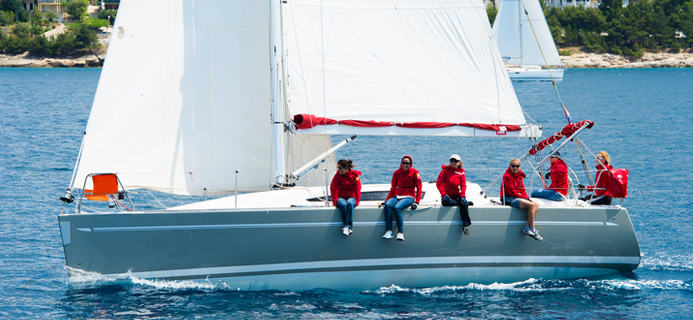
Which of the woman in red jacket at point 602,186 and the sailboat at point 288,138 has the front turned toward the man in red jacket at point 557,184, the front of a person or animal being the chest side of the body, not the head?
the woman in red jacket

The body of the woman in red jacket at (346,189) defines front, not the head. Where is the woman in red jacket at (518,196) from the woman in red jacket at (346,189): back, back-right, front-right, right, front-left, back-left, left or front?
left

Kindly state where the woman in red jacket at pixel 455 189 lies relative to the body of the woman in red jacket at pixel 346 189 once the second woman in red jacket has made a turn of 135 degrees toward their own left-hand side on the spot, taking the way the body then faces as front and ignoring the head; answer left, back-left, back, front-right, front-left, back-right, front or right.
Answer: front-right

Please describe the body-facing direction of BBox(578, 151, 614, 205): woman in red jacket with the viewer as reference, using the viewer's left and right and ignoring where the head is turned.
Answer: facing to the left of the viewer

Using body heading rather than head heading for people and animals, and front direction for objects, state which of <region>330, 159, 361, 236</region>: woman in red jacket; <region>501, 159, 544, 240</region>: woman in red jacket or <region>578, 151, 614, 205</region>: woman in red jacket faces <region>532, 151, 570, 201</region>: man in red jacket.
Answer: <region>578, 151, 614, 205</region>: woman in red jacket

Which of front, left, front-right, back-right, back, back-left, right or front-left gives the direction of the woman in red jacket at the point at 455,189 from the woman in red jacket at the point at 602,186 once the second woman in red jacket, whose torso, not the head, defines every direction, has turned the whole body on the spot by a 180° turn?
back-right

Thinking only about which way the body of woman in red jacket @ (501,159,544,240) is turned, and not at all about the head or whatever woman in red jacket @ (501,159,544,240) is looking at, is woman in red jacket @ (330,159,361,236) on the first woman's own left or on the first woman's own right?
on the first woman's own right

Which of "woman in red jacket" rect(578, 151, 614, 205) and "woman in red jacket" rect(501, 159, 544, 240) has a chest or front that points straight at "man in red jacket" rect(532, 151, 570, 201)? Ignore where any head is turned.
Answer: "woman in red jacket" rect(578, 151, 614, 205)

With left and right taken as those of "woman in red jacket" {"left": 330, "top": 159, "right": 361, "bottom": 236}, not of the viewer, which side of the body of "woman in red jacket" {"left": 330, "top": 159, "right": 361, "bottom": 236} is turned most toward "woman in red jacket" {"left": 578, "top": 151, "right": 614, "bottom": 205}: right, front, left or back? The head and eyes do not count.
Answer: left

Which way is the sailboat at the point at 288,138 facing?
to the viewer's left

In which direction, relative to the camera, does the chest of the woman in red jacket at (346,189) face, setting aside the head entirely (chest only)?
toward the camera
